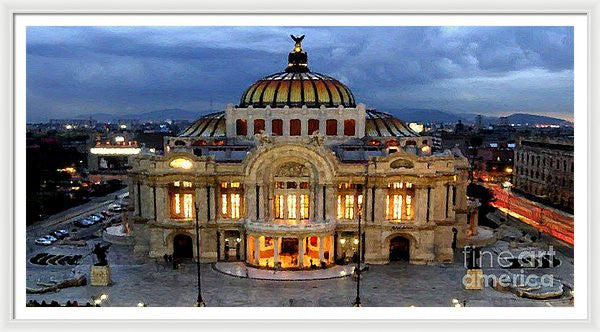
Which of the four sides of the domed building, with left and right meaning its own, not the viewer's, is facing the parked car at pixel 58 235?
right

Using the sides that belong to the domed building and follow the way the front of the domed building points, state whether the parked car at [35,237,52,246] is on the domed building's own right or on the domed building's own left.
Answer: on the domed building's own right

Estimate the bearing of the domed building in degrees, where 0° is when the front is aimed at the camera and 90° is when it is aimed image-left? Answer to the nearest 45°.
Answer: approximately 0°

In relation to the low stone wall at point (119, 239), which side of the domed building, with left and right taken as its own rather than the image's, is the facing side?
right
